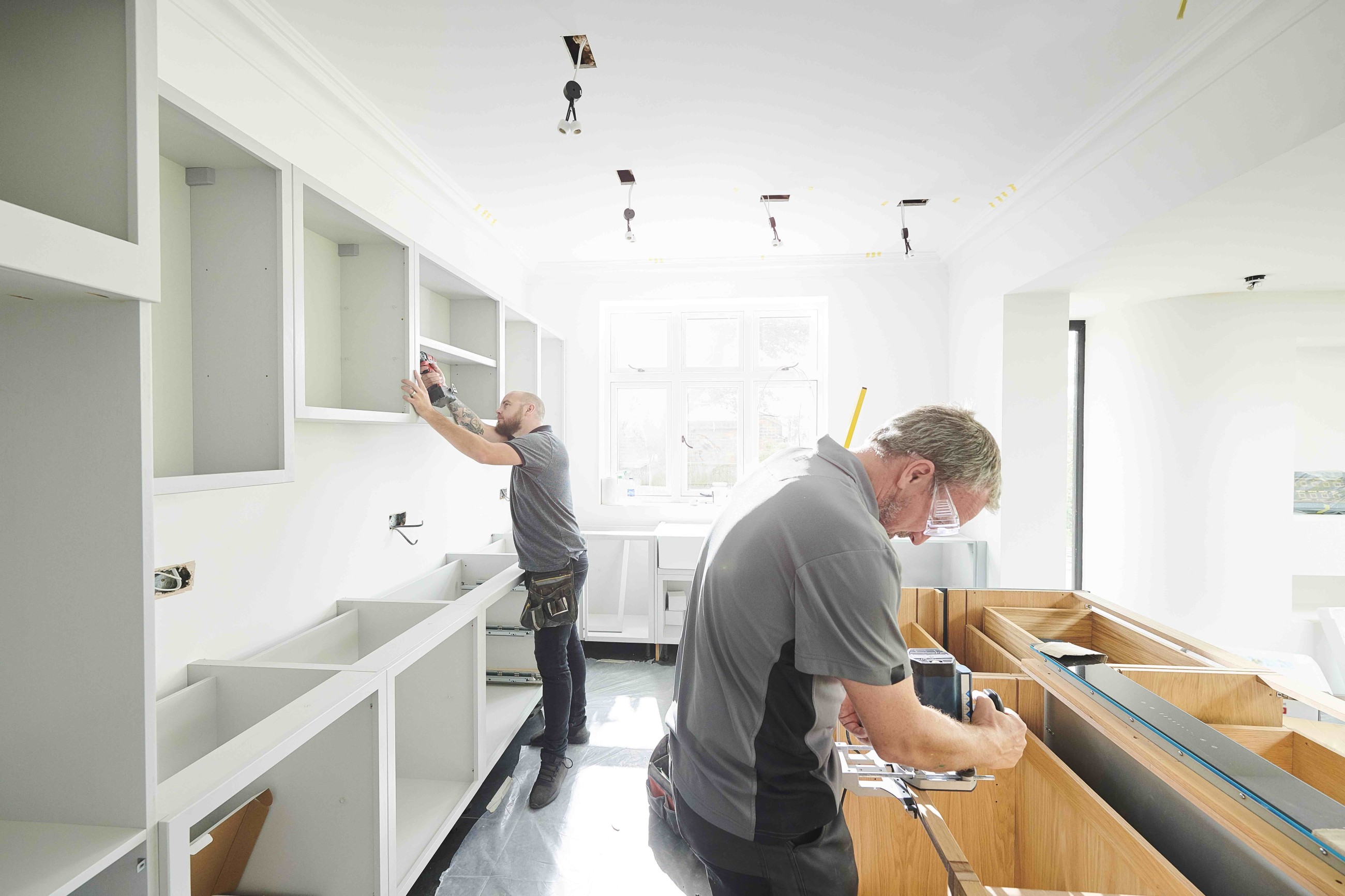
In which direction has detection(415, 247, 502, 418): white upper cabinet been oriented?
to the viewer's right

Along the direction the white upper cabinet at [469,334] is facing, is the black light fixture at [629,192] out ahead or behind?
ahead

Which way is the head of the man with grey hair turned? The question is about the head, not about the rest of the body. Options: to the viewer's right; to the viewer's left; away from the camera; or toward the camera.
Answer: to the viewer's right

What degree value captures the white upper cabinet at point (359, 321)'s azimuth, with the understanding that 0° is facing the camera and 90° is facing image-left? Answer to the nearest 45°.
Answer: approximately 315°

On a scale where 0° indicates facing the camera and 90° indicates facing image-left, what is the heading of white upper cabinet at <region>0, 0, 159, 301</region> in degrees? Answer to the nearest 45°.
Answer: approximately 315°

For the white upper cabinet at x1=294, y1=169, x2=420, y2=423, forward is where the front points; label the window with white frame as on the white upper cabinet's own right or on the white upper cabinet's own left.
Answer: on the white upper cabinet's own left

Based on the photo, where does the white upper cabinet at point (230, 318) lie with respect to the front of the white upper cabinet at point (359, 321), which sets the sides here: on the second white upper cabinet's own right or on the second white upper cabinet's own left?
on the second white upper cabinet's own right

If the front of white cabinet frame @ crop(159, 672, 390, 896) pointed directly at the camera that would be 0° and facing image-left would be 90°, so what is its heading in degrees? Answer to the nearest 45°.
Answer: approximately 315°

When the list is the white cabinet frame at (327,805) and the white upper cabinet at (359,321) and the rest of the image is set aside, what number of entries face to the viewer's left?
0

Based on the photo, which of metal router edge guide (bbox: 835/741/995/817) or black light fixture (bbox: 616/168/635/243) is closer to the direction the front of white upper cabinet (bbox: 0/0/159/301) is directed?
the metal router edge guide

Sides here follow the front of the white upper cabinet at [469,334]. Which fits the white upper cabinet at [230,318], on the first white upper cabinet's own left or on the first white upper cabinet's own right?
on the first white upper cabinet's own right

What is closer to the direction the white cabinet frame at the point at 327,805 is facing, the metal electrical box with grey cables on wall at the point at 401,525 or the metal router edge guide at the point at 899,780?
the metal router edge guide

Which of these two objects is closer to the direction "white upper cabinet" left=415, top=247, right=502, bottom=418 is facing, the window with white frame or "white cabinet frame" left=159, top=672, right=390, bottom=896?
the window with white frame

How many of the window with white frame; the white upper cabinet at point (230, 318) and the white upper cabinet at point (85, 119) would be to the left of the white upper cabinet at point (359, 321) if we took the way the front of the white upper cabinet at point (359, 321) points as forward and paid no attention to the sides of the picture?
1
